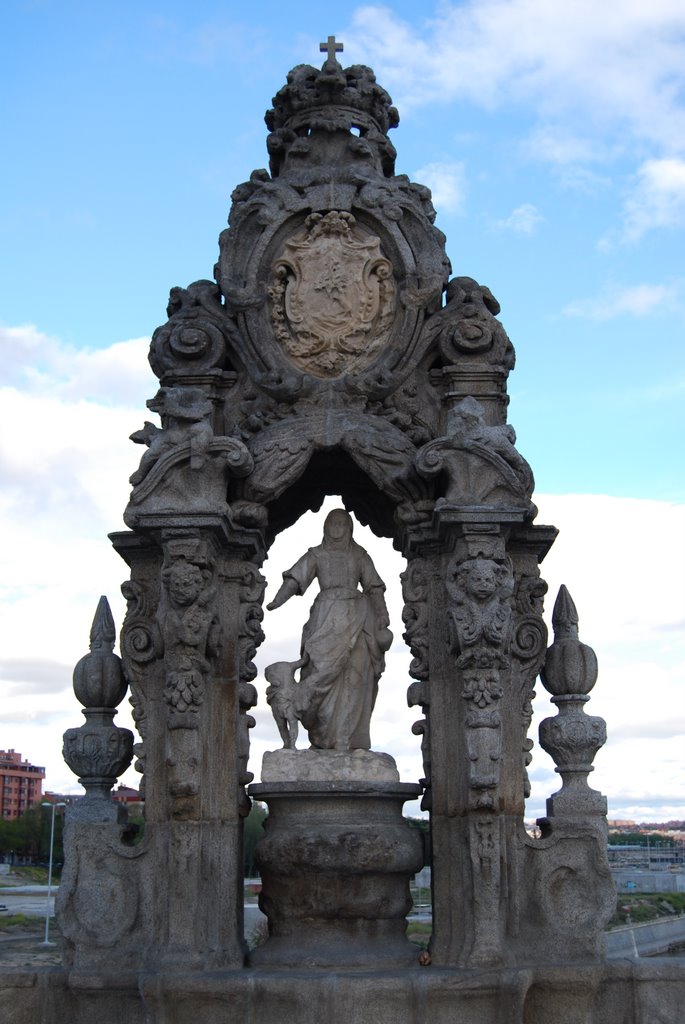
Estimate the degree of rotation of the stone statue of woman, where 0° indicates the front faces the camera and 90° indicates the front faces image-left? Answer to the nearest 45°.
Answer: approximately 0°
